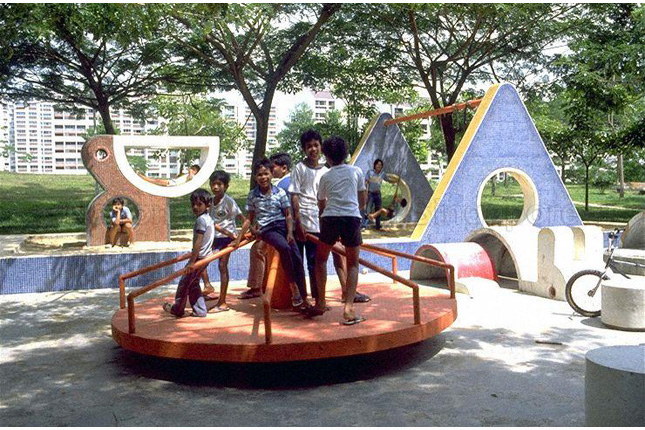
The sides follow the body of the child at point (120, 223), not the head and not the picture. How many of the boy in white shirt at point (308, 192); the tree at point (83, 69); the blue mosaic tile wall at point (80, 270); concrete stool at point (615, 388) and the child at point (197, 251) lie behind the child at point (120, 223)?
1

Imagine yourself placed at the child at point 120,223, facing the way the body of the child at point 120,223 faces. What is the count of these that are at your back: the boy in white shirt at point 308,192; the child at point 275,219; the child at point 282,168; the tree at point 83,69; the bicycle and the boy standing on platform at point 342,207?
1

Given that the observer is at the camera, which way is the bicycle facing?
facing to the left of the viewer

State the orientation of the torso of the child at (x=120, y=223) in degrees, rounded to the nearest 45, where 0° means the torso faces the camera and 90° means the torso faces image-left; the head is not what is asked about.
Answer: approximately 0°

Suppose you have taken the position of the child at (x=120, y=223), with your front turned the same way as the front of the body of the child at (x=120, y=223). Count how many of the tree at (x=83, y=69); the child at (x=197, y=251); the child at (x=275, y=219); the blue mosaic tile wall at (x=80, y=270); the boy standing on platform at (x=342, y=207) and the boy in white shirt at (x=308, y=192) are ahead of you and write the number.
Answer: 5

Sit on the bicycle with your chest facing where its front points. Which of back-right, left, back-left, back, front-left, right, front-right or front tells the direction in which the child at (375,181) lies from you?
front-right

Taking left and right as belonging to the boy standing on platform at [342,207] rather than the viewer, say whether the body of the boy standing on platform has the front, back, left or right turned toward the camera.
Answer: back

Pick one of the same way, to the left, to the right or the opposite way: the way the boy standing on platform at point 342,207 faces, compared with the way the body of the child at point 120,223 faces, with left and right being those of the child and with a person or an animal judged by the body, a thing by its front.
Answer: the opposite way
